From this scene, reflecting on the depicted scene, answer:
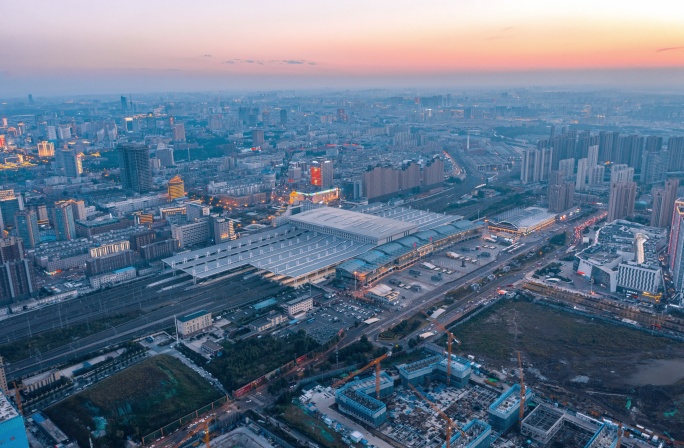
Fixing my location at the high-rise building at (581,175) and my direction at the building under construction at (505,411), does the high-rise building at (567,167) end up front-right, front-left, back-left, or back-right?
back-right

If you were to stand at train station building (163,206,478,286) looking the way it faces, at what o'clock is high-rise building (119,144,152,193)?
The high-rise building is roughly at 6 o'clock from the train station building.

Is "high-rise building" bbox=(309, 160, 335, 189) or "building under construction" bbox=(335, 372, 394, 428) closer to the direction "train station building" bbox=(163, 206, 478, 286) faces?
the building under construction
